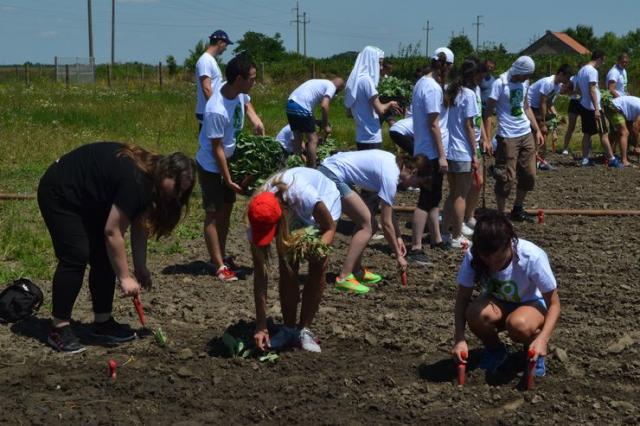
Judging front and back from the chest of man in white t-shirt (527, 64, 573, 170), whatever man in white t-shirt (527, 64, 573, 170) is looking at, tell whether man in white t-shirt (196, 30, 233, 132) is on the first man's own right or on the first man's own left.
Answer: on the first man's own right

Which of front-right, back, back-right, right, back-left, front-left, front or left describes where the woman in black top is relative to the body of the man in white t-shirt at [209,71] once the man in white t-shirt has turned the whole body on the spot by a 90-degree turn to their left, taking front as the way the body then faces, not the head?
back

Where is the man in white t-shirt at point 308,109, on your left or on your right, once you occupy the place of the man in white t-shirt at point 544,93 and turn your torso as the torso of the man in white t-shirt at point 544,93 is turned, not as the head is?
on your right

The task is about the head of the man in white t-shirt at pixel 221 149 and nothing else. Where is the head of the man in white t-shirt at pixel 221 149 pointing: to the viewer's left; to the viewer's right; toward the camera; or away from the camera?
to the viewer's right

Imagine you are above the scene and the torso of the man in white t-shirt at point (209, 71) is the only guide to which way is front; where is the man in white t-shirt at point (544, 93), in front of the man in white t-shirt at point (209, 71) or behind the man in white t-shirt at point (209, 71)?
in front
